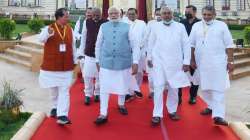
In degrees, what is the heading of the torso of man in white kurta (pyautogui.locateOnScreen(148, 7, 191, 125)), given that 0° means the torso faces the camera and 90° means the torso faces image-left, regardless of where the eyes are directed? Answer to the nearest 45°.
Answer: approximately 0°

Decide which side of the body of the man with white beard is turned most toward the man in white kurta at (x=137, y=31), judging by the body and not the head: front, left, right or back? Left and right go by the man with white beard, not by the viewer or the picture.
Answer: back

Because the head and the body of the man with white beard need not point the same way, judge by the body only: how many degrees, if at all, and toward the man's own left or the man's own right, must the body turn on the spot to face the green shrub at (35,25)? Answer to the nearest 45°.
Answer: approximately 180°

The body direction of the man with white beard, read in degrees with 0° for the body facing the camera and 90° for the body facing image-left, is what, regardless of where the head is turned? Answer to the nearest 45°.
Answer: approximately 0°

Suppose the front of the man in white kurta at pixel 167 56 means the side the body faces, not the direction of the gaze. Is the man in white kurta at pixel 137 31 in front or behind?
behind
